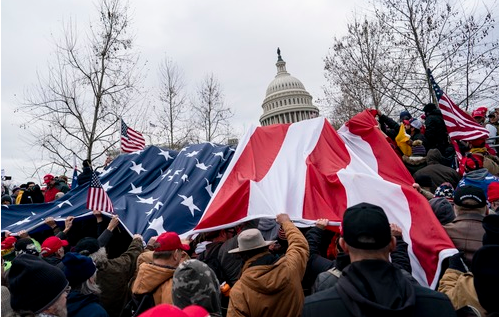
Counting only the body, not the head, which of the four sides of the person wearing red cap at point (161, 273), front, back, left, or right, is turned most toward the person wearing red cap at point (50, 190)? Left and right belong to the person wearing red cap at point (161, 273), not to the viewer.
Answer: left

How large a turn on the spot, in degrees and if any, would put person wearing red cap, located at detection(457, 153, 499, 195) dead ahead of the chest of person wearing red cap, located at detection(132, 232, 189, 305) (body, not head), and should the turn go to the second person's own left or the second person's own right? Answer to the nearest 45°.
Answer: approximately 45° to the second person's own right

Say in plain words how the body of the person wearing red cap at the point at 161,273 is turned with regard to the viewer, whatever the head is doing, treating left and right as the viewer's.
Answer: facing away from the viewer and to the right of the viewer
